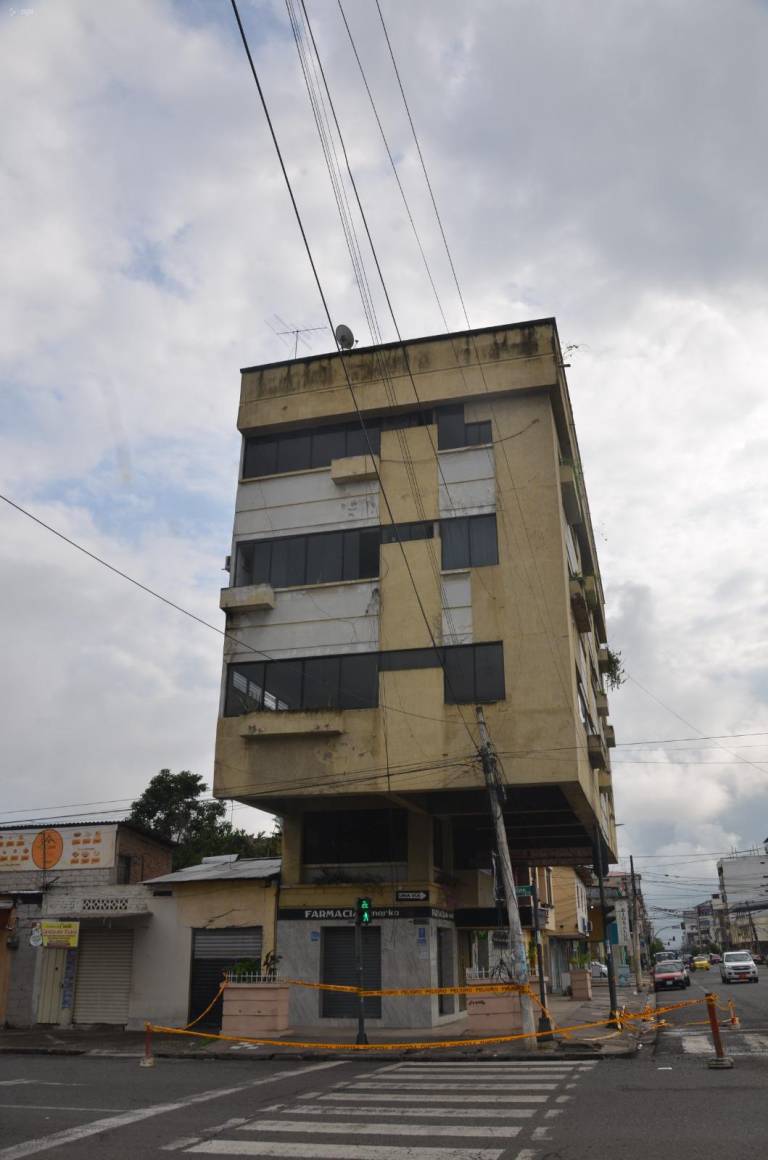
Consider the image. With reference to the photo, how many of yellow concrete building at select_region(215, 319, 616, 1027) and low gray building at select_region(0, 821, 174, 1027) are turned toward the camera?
2

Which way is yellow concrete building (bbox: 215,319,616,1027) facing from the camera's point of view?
toward the camera

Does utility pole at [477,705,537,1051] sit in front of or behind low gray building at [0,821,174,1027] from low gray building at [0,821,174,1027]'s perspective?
in front

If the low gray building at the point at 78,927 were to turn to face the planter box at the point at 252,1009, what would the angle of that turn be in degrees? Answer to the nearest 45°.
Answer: approximately 45° to its left

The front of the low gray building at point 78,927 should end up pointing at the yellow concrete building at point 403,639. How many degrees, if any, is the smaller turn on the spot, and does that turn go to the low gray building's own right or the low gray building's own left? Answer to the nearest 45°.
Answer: approximately 45° to the low gray building's own left

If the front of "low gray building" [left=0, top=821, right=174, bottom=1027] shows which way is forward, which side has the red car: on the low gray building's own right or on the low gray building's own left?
on the low gray building's own left

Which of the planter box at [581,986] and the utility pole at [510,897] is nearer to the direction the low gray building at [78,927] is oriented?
the utility pole

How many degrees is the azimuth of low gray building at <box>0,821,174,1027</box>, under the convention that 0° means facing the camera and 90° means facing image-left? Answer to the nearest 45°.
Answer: approximately 0°
